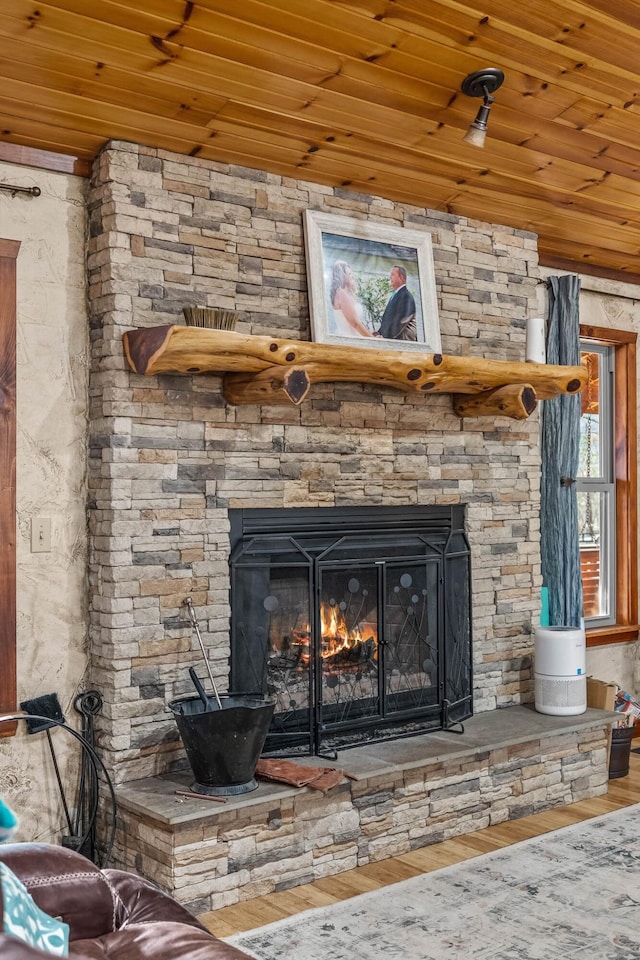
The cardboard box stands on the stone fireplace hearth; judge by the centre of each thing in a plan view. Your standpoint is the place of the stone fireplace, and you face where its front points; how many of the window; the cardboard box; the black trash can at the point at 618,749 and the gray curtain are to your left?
4

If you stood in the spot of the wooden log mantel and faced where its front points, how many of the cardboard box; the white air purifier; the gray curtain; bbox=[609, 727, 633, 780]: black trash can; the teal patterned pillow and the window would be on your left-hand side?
5

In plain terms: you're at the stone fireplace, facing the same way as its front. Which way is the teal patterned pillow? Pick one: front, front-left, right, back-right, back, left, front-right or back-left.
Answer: front-right

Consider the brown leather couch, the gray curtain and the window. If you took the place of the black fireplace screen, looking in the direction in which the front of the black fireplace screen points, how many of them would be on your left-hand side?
2

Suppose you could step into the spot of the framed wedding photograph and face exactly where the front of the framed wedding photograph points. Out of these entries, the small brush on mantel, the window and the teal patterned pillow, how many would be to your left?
1

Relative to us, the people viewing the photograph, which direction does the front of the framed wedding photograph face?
facing the viewer and to the right of the viewer

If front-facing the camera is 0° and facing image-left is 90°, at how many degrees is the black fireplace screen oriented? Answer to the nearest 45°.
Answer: approximately 315°

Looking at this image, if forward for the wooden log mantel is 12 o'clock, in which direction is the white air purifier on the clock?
The white air purifier is roughly at 9 o'clock from the wooden log mantel.
